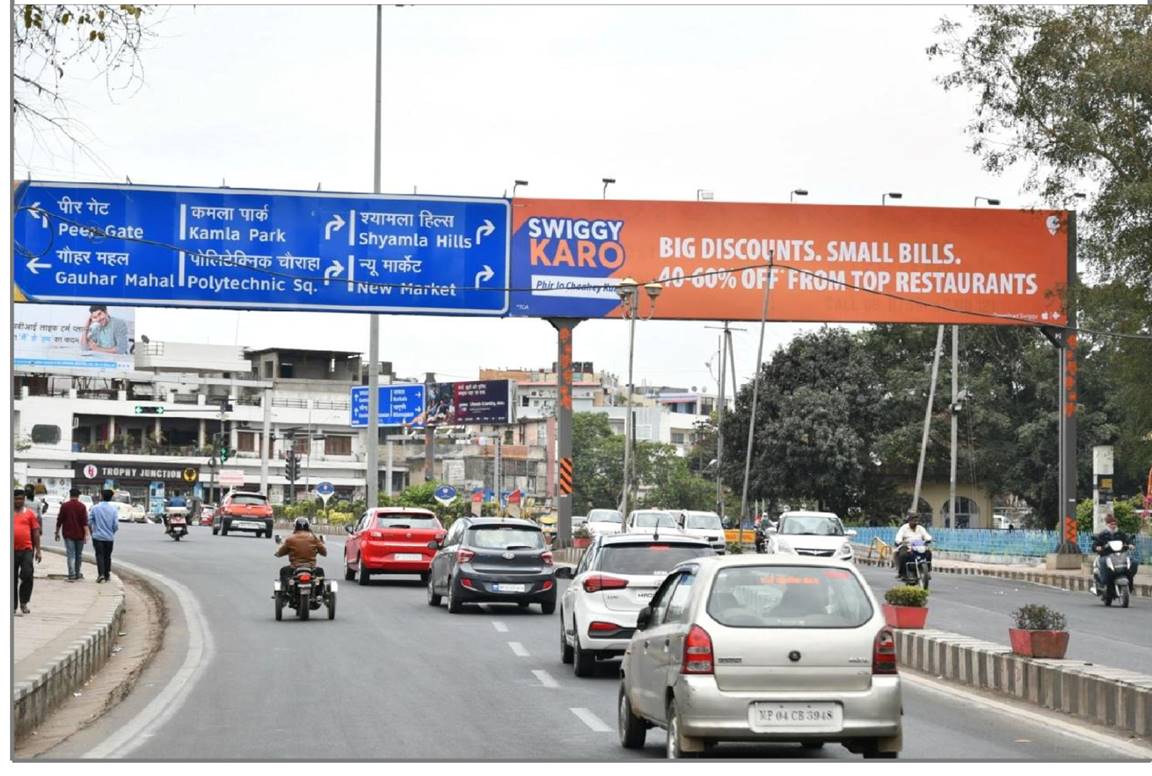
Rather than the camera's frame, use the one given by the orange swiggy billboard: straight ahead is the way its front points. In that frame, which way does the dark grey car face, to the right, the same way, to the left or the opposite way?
the opposite way

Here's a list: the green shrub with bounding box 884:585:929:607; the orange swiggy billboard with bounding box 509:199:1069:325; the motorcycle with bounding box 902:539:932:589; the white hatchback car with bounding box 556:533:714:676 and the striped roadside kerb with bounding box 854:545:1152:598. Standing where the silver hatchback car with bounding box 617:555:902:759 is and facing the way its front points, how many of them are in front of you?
5

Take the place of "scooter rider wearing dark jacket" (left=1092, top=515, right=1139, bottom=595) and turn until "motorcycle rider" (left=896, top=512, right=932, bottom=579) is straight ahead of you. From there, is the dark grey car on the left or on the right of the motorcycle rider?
left

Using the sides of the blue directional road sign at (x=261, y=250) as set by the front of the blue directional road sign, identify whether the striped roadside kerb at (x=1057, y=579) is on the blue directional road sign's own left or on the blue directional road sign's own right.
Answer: on the blue directional road sign's own left

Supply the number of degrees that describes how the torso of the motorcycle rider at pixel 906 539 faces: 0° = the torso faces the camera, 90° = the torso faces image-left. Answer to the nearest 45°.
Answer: approximately 0°

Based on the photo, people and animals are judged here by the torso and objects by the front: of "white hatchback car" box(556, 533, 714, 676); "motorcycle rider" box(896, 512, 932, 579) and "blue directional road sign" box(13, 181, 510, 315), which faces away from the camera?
the white hatchback car

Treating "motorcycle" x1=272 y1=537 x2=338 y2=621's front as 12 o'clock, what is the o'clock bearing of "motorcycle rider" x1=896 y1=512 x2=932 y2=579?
The motorcycle rider is roughly at 2 o'clock from the motorcycle.

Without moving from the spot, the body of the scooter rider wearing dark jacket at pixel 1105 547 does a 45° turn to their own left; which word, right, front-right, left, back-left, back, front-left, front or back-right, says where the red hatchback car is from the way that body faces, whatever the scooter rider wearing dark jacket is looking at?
back-right

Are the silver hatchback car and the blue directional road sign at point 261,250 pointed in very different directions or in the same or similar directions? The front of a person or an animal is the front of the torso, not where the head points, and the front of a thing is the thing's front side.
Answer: very different directions

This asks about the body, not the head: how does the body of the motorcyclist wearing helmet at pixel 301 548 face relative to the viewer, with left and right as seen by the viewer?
facing away from the viewer

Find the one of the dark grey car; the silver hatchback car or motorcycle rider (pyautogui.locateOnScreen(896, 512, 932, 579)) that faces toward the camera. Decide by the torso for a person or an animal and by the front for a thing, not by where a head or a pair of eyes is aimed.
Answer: the motorcycle rider

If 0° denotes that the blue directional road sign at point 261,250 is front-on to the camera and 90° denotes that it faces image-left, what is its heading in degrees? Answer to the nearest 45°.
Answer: approximately 0°

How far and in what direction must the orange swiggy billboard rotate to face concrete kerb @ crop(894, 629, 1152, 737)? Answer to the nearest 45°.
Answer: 0° — it already faces it

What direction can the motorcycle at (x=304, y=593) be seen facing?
away from the camera

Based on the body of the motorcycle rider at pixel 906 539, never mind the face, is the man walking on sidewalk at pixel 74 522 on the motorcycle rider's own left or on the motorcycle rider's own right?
on the motorcycle rider's own right

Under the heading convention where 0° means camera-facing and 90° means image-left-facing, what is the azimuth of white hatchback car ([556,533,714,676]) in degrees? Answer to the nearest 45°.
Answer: approximately 180°

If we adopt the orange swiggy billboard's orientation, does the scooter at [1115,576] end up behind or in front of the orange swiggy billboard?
in front
